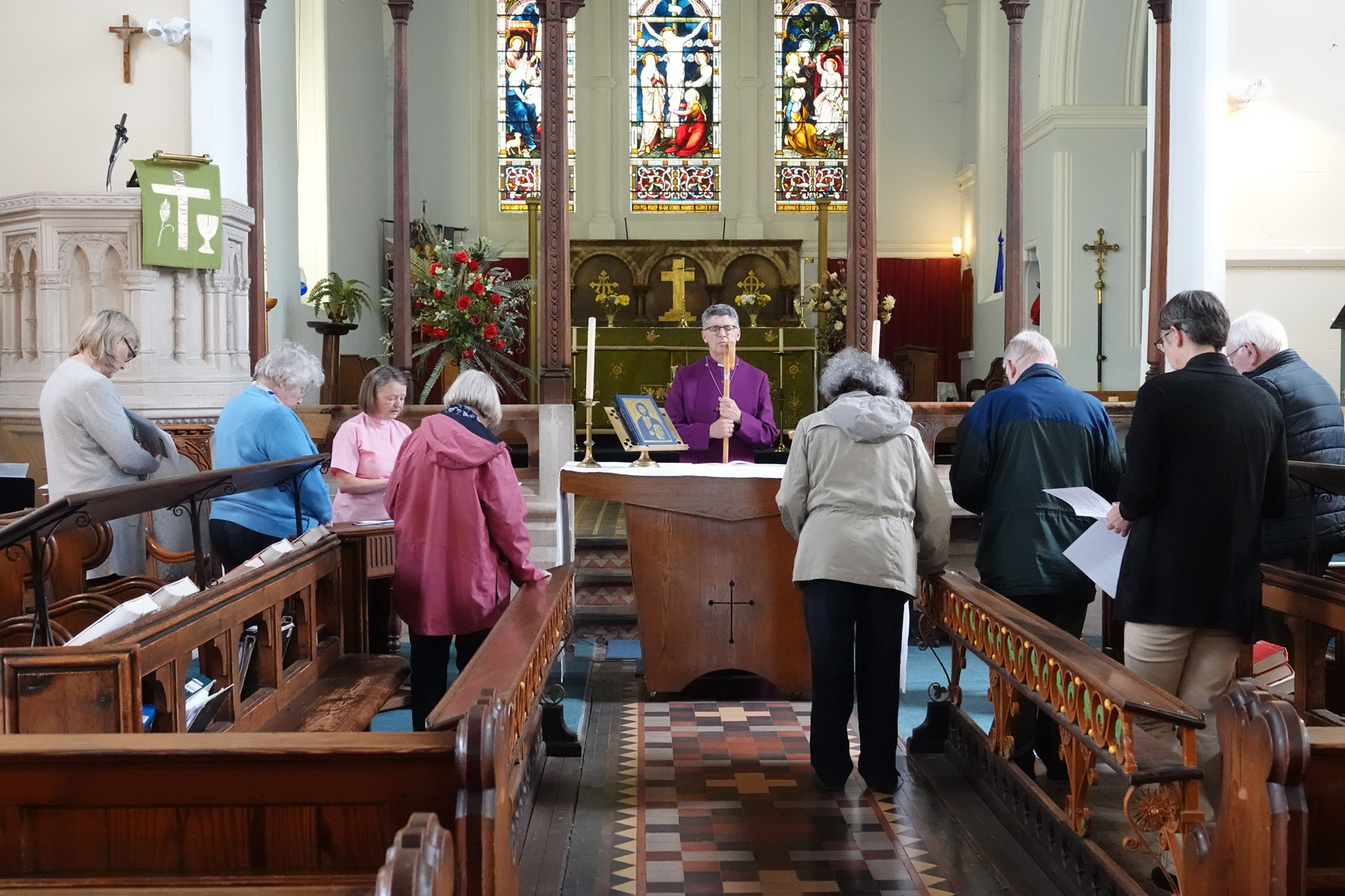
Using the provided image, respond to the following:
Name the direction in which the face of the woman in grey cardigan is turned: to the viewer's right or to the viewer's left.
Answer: to the viewer's right

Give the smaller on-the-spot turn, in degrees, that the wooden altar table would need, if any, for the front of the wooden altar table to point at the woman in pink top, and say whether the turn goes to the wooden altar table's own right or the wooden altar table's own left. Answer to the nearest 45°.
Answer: approximately 90° to the wooden altar table's own right

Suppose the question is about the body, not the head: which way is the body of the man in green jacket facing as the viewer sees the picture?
away from the camera

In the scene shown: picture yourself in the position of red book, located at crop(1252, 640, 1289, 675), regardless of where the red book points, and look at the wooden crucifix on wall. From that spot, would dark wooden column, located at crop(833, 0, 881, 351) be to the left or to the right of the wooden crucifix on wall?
right

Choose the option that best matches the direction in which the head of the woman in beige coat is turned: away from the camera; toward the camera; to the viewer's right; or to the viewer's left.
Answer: away from the camera

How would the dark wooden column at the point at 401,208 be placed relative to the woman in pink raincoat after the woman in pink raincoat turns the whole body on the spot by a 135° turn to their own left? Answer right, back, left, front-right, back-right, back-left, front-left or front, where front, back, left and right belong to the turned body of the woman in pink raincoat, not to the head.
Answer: right

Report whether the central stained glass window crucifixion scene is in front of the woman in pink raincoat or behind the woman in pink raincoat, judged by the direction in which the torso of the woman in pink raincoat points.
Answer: in front

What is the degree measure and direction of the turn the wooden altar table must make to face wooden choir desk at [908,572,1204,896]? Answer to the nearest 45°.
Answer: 0° — it already faces it

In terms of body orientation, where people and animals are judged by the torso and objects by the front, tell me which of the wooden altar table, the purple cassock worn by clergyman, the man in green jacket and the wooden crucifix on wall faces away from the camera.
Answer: the man in green jacket

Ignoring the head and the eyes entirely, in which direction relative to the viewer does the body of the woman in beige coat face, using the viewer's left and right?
facing away from the viewer

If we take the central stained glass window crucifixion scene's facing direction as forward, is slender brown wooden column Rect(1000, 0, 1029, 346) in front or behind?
in front
